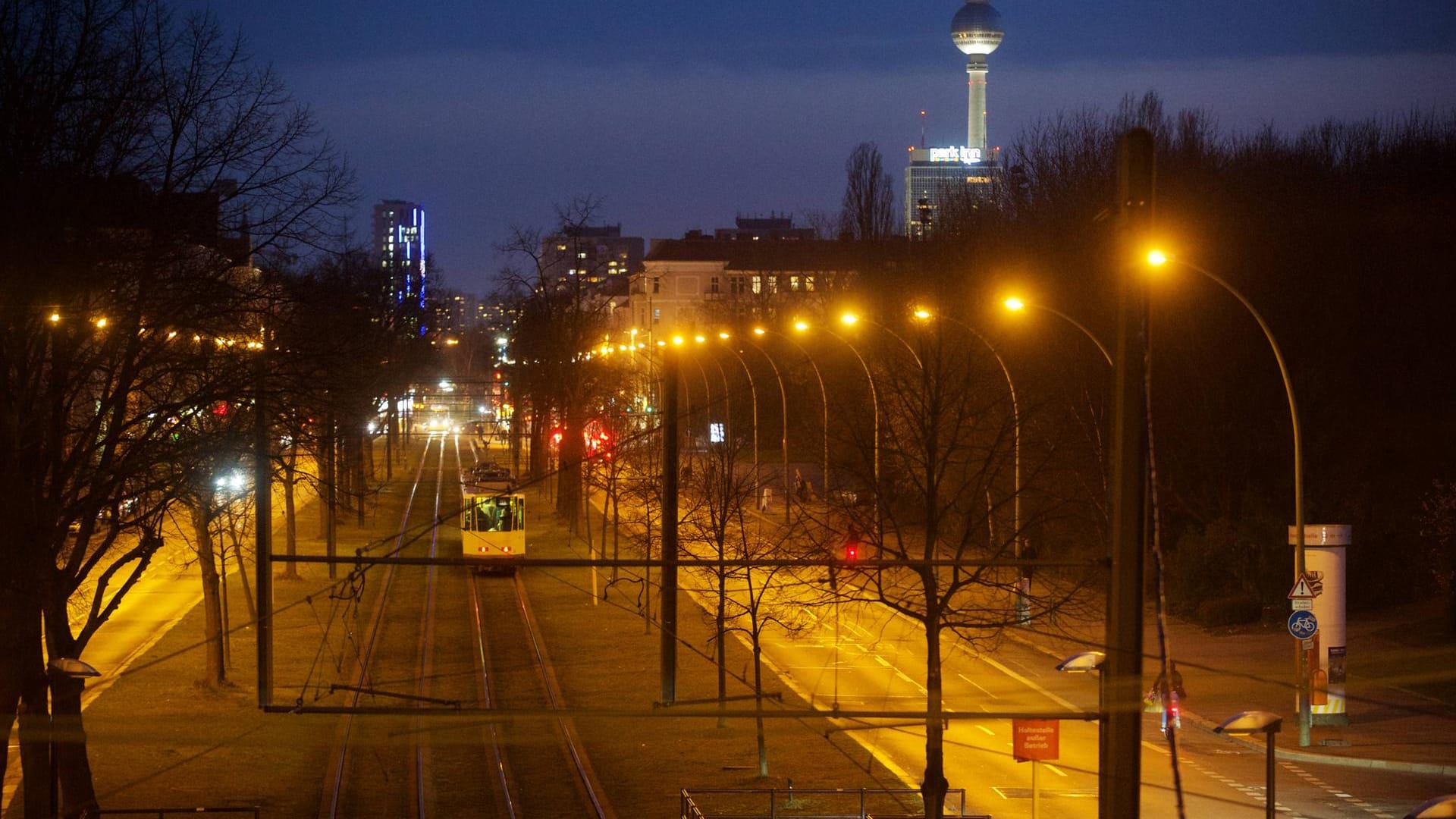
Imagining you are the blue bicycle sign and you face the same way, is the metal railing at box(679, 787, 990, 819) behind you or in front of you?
in front

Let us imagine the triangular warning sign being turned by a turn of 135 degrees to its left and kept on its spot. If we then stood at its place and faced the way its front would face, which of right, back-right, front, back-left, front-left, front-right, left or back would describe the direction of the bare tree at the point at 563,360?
left

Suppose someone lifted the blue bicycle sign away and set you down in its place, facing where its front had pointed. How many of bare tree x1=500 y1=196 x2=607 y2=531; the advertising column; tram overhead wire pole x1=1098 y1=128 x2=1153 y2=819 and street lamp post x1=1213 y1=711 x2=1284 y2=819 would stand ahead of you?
2

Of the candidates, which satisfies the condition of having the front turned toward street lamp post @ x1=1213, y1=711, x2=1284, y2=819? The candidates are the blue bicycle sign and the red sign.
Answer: the blue bicycle sign

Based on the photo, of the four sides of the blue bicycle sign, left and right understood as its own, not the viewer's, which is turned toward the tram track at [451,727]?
right

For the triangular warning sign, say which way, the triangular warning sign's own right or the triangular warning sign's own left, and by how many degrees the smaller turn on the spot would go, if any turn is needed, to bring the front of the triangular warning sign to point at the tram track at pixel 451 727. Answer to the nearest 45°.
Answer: approximately 90° to the triangular warning sign's own right

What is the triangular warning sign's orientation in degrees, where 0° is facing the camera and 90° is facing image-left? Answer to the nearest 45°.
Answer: approximately 0°

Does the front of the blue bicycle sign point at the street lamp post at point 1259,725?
yes
